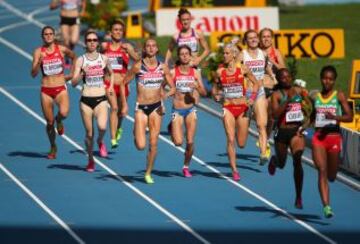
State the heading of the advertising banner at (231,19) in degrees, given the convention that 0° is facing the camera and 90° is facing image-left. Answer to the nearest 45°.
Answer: approximately 0°

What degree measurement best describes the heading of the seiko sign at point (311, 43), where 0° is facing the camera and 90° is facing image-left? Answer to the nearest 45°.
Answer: approximately 0°

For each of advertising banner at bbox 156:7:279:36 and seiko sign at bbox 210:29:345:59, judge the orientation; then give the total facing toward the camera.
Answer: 2
